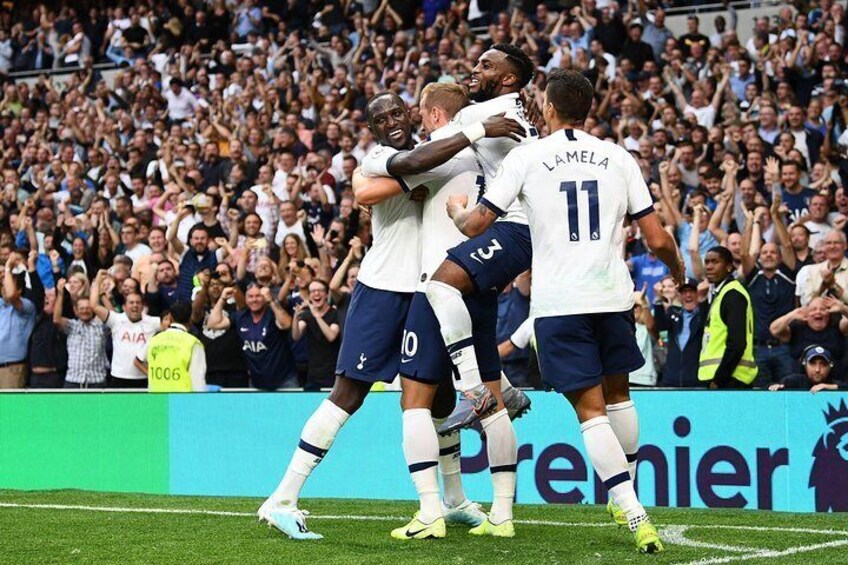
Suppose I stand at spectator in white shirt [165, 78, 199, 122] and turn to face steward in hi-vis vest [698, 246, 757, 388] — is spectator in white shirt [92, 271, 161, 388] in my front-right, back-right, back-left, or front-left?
front-right

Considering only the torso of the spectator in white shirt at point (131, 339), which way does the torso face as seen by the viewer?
toward the camera

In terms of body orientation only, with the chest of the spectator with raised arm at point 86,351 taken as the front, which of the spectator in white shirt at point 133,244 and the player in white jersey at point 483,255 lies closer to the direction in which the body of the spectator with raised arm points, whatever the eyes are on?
the player in white jersey

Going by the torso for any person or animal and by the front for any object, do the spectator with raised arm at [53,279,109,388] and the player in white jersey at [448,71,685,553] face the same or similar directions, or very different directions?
very different directions

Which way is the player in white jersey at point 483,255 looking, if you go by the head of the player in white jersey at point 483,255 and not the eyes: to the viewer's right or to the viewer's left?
to the viewer's left

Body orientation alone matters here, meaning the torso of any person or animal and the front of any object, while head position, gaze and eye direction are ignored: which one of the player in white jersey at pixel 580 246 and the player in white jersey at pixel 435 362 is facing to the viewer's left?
the player in white jersey at pixel 435 362

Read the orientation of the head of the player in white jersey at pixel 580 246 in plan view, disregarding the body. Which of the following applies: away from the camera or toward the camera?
away from the camera

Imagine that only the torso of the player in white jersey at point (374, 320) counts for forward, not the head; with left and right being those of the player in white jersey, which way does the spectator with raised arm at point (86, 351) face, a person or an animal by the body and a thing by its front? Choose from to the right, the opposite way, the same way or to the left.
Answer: to the right

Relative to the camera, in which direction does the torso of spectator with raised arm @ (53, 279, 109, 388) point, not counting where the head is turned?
toward the camera

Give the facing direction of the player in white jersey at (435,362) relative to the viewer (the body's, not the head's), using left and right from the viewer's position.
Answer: facing to the left of the viewer

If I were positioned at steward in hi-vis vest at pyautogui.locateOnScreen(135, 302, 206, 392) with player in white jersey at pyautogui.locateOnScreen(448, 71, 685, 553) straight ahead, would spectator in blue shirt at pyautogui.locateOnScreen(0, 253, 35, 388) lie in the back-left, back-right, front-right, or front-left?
back-right

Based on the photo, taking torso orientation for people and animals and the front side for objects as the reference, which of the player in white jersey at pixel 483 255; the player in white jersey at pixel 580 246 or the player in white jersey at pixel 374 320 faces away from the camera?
the player in white jersey at pixel 580 246

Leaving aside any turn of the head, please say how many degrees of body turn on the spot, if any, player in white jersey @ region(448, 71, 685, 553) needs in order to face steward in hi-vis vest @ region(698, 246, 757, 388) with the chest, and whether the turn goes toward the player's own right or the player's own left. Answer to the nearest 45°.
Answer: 0° — they already face them

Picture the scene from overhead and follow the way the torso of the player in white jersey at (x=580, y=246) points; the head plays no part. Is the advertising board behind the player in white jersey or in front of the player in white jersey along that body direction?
in front

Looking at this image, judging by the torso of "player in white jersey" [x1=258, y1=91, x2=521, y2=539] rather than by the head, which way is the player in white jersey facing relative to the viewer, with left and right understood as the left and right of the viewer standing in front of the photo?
facing to the right of the viewer

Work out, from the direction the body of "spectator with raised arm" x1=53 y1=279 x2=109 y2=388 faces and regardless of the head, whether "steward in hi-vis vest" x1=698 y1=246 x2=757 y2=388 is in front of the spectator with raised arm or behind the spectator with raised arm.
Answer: in front

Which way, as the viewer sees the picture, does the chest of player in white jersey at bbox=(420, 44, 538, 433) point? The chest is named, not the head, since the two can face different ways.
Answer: to the viewer's left

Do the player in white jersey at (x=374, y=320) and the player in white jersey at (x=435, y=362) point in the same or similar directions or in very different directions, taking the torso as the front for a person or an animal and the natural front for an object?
very different directions

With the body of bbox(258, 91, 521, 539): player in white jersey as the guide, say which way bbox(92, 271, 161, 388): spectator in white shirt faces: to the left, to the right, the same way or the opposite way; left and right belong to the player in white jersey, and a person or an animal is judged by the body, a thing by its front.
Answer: to the right

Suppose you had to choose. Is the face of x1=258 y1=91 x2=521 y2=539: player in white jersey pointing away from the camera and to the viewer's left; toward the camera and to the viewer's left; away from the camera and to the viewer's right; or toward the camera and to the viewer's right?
toward the camera and to the viewer's right
